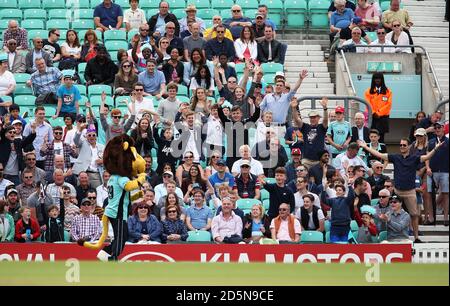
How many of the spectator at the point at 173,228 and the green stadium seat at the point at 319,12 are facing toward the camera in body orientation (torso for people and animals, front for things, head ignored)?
2

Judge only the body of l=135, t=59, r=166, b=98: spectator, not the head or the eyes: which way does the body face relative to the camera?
toward the camera

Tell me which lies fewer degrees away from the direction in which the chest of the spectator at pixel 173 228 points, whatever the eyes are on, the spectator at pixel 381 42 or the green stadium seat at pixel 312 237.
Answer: the green stadium seat

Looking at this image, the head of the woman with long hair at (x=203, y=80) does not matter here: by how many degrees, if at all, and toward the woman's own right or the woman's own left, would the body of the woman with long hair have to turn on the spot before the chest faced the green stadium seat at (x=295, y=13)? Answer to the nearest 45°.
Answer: approximately 135° to the woman's own left

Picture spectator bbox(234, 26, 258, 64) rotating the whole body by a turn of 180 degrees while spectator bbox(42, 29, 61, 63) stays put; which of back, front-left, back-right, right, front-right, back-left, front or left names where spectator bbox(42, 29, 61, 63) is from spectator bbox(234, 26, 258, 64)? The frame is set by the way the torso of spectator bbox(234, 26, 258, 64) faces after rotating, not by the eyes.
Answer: left

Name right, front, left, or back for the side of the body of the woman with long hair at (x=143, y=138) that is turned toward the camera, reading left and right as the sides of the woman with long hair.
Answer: front

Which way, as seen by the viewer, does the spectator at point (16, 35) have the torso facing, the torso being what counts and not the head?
toward the camera

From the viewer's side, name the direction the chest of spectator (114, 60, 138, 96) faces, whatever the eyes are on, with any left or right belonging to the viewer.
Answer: facing the viewer
